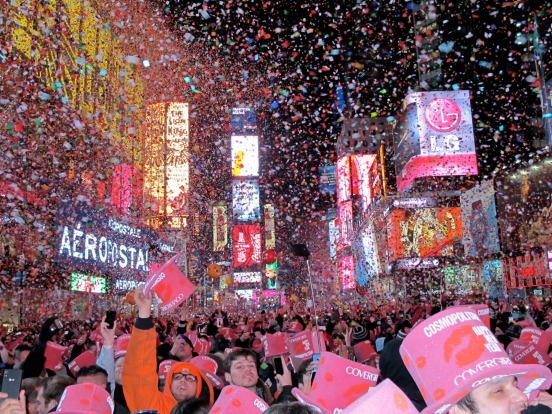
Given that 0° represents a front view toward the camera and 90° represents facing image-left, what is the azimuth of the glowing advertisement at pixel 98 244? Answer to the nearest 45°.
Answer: approximately 315°

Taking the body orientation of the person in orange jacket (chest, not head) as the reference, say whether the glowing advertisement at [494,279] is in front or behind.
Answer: behind

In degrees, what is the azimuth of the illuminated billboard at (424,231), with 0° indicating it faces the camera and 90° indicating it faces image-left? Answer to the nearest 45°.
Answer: approximately 0°

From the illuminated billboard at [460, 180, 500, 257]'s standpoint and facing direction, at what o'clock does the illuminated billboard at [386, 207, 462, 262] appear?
the illuminated billboard at [386, 207, 462, 262] is roughly at 2 o'clock from the illuminated billboard at [460, 180, 500, 257].
